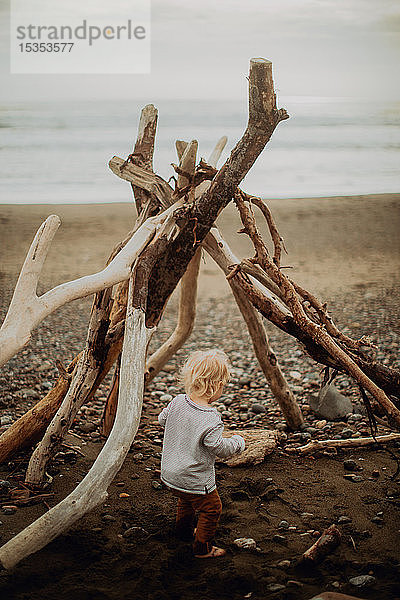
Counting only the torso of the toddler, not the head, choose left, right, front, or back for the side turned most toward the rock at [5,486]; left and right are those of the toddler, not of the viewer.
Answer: left

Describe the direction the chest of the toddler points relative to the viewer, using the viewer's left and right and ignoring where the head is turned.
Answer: facing away from the viewer and to the right of the viewer

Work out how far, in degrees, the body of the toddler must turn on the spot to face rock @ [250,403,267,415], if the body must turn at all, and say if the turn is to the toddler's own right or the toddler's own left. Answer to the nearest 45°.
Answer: approximately 45° to the toddler's own left

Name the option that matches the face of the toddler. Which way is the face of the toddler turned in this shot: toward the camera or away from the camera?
away from the camera

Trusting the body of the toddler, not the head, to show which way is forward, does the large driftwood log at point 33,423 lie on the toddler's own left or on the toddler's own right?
on the toddler's own left

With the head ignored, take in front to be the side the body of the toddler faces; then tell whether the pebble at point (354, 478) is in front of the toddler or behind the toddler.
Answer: in front

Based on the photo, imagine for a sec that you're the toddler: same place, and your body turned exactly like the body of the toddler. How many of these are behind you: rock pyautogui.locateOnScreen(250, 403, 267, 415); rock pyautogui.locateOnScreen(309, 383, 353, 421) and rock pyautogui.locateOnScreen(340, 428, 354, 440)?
0
